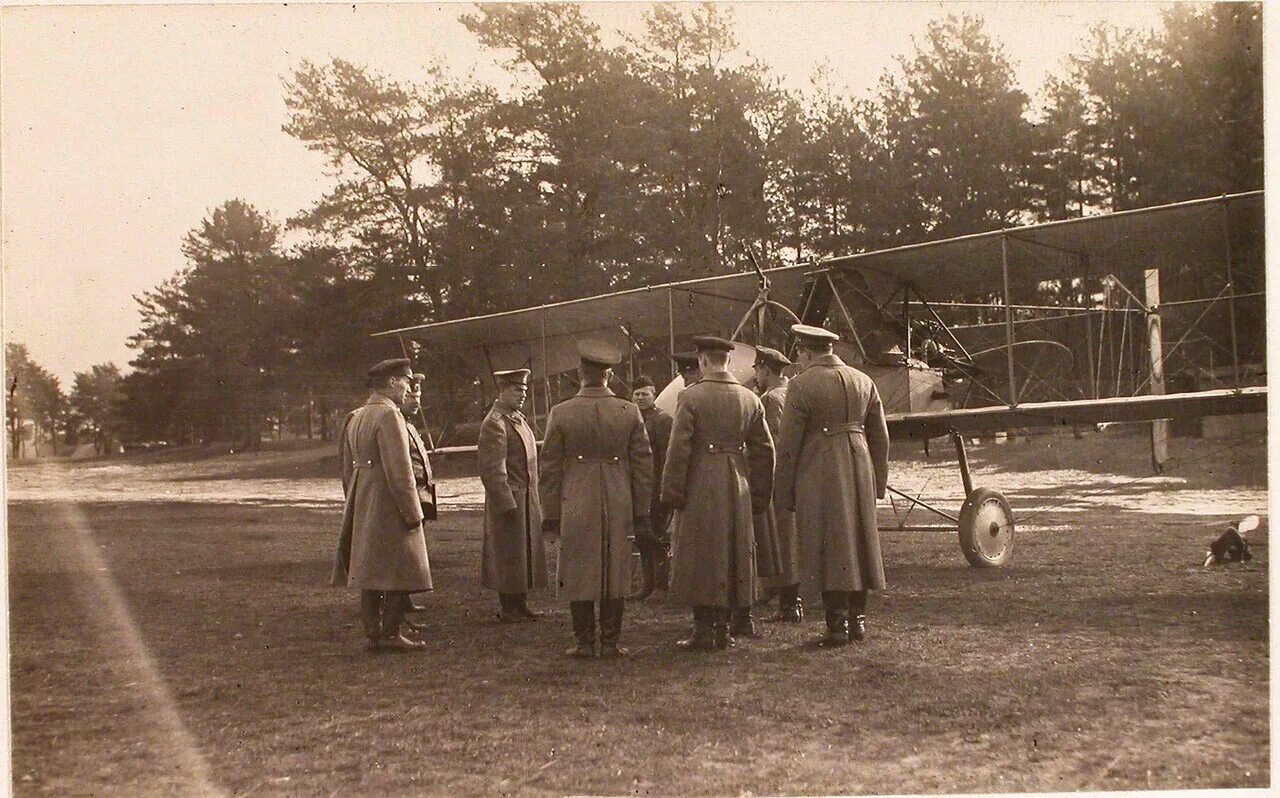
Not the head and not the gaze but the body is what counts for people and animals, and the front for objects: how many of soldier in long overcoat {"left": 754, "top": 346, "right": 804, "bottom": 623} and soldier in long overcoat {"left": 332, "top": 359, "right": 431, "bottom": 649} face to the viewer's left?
1

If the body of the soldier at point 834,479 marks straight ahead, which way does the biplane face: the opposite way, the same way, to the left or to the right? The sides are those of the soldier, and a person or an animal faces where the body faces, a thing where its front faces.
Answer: to the left

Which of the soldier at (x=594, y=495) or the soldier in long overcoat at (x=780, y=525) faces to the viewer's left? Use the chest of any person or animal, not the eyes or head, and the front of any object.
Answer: the soldier in long overcoat

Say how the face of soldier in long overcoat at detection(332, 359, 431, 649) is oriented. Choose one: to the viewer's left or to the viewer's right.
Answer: to the viewer's right

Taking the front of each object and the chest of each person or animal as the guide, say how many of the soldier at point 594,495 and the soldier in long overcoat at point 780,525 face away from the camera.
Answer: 1

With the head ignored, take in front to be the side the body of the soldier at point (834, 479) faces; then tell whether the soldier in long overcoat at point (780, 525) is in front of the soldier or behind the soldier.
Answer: in front

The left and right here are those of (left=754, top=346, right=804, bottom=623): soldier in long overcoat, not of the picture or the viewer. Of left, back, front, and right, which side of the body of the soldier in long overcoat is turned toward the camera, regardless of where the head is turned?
left

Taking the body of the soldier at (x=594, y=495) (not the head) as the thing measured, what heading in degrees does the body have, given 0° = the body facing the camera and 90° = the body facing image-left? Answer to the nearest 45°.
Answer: approximately 180°

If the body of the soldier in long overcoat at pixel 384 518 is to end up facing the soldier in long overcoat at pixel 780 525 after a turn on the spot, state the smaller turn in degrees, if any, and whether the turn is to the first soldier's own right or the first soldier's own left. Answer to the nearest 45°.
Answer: approximately 45° to the first soldier's own right

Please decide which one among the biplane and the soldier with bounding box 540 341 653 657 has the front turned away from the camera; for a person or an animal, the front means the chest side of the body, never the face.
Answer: the soldier

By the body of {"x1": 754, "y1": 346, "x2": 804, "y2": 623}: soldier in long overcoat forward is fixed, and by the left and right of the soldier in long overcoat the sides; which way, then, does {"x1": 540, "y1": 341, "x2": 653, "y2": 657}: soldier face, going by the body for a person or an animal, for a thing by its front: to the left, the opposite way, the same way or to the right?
to the right

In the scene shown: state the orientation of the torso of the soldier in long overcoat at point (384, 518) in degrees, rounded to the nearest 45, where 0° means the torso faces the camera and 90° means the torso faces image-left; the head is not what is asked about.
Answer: approximately 225°

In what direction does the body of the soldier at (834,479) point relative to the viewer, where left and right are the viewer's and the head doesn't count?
facing away from the viewer and to the left of the viewer
